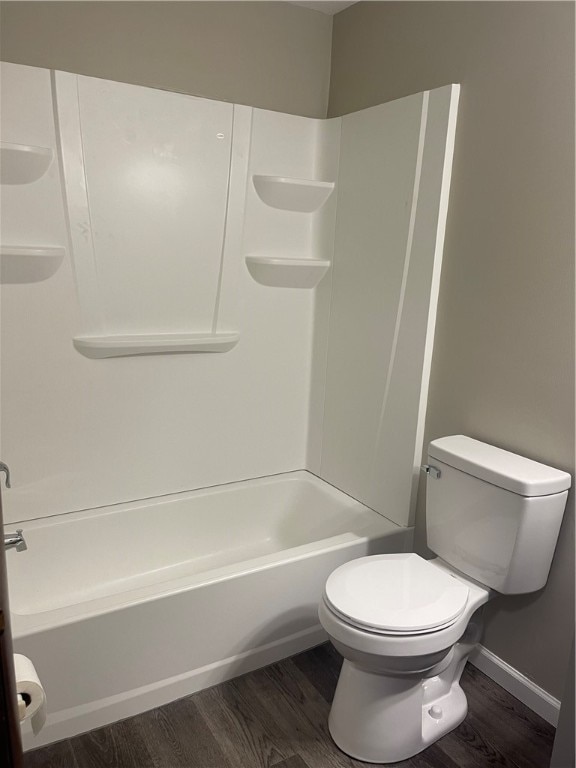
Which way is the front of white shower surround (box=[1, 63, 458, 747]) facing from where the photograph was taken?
facing the viewer and to the right of the viewer

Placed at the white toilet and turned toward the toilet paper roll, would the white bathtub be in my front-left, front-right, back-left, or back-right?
front-right

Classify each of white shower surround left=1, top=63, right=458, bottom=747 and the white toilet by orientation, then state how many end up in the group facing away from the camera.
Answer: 0

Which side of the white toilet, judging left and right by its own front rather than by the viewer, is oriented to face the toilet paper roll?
front

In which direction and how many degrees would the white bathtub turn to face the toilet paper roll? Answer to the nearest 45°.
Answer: approximately 45° to its right

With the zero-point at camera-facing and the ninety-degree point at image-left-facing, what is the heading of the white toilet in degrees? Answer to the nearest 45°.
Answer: approximately 45°

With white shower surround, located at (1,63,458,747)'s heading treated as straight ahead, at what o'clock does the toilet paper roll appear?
The toilet paper roll is roughly at 2 o'clock from the white shower surround.

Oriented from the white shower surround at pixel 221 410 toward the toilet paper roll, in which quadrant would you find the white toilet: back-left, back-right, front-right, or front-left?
front-left

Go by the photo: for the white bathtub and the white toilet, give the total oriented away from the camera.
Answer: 0
